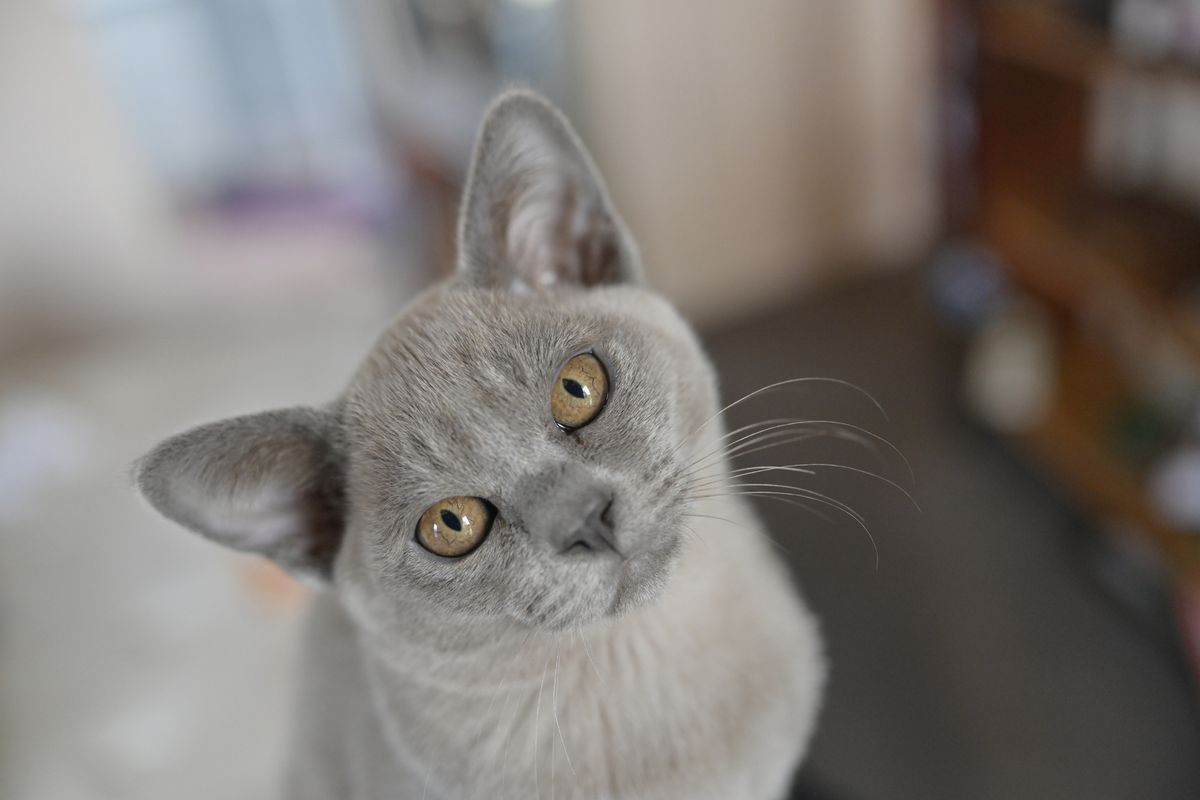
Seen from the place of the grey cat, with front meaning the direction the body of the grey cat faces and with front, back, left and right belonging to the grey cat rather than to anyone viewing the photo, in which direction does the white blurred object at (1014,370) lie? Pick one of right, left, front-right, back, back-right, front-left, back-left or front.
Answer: back-left

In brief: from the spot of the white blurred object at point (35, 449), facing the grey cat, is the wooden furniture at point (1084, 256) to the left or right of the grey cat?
left

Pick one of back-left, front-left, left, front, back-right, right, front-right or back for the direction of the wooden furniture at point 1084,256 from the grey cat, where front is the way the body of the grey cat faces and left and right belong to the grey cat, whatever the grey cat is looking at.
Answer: back-left

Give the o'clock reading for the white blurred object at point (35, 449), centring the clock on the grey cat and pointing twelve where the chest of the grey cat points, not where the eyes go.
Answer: The white blurred object is roughly at 5 o'clock from the grey cat.

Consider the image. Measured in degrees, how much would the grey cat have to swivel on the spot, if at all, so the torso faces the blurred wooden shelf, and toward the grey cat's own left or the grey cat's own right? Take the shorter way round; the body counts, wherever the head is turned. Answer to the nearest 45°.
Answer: approximately 135° to the grey cat's own left

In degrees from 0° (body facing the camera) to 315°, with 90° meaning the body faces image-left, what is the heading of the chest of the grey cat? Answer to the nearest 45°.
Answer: approximately 0°

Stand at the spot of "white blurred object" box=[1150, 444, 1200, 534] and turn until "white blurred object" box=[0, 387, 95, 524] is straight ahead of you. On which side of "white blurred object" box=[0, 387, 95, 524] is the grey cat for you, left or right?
left
